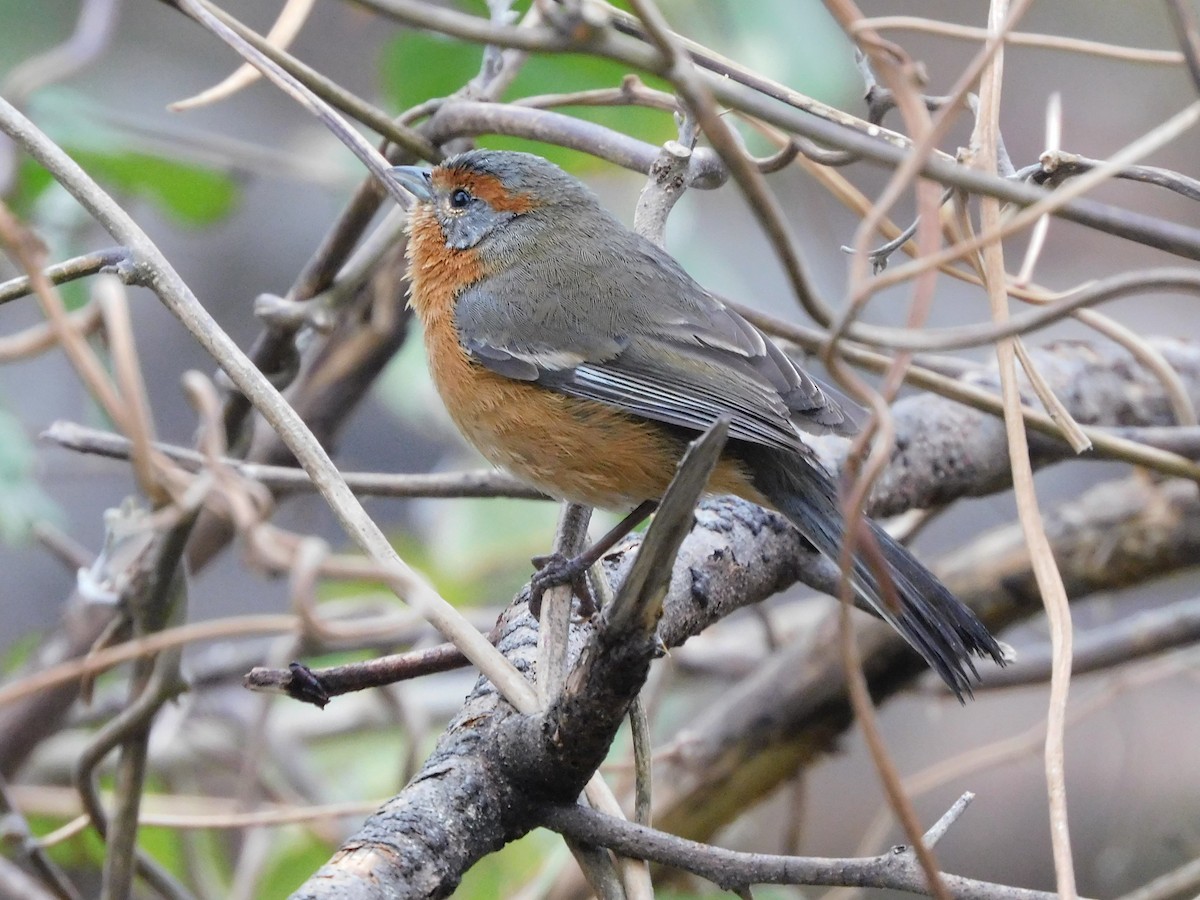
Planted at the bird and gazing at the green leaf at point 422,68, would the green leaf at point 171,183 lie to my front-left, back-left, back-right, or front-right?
front-left

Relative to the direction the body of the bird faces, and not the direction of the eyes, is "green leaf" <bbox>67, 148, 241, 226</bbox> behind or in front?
in front

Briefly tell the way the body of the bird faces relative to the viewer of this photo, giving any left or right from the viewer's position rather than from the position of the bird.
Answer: facing to the left of the viewer

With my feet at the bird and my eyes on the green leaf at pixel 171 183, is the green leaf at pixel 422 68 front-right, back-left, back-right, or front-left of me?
front-right
